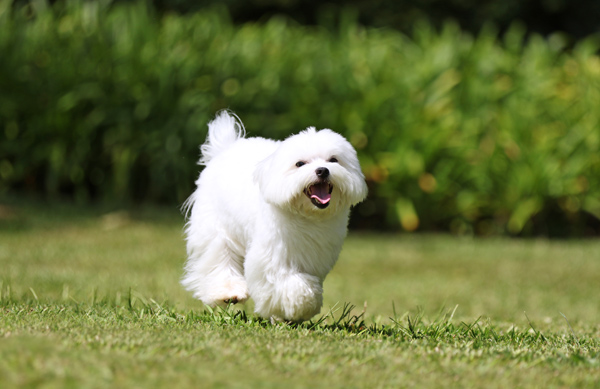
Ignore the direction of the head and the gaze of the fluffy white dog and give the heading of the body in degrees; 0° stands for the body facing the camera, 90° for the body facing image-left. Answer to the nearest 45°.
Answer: approximately 315°
